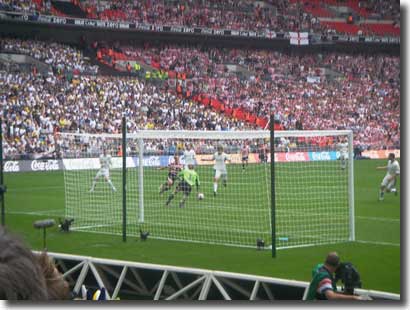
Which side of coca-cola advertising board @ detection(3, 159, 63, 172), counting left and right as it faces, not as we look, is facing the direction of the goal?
front

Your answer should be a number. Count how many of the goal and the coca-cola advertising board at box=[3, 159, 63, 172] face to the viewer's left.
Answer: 0

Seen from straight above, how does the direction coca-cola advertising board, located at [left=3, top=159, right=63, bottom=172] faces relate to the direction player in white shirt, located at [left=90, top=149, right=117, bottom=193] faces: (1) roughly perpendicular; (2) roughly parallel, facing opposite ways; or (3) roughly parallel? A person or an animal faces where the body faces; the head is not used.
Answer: roughly parallel

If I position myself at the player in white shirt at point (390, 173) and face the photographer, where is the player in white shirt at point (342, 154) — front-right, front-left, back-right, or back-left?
back-right

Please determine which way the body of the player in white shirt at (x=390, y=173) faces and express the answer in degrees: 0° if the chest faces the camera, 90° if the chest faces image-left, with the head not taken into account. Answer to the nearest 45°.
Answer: approximately 90°

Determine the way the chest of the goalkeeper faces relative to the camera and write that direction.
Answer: away from the camera

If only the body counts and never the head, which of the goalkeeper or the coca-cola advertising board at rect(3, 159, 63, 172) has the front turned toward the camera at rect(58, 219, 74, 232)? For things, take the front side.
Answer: the coca-cola advertising board

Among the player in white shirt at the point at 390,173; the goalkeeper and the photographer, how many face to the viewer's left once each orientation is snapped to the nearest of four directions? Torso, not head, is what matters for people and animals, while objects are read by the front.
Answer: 1

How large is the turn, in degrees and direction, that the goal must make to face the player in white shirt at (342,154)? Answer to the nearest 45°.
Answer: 0° — it already faces them

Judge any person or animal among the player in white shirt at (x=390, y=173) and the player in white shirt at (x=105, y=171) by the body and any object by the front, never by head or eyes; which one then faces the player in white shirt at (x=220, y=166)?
the player in white shirt at (x=390, y=173)

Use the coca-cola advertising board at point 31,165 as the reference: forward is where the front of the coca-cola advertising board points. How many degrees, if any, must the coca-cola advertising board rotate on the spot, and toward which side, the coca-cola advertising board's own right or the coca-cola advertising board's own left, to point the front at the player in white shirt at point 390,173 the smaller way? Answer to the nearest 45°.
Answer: approximately 45° to the coca-cola advertising board's own left

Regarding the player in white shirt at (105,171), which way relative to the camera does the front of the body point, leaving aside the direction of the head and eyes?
toward the camera

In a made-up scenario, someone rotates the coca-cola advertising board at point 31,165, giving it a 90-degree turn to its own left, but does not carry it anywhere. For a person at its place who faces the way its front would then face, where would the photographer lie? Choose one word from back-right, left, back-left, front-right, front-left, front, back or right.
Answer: right

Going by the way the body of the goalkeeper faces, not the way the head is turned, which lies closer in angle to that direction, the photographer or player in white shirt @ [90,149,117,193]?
the player in white shirt
